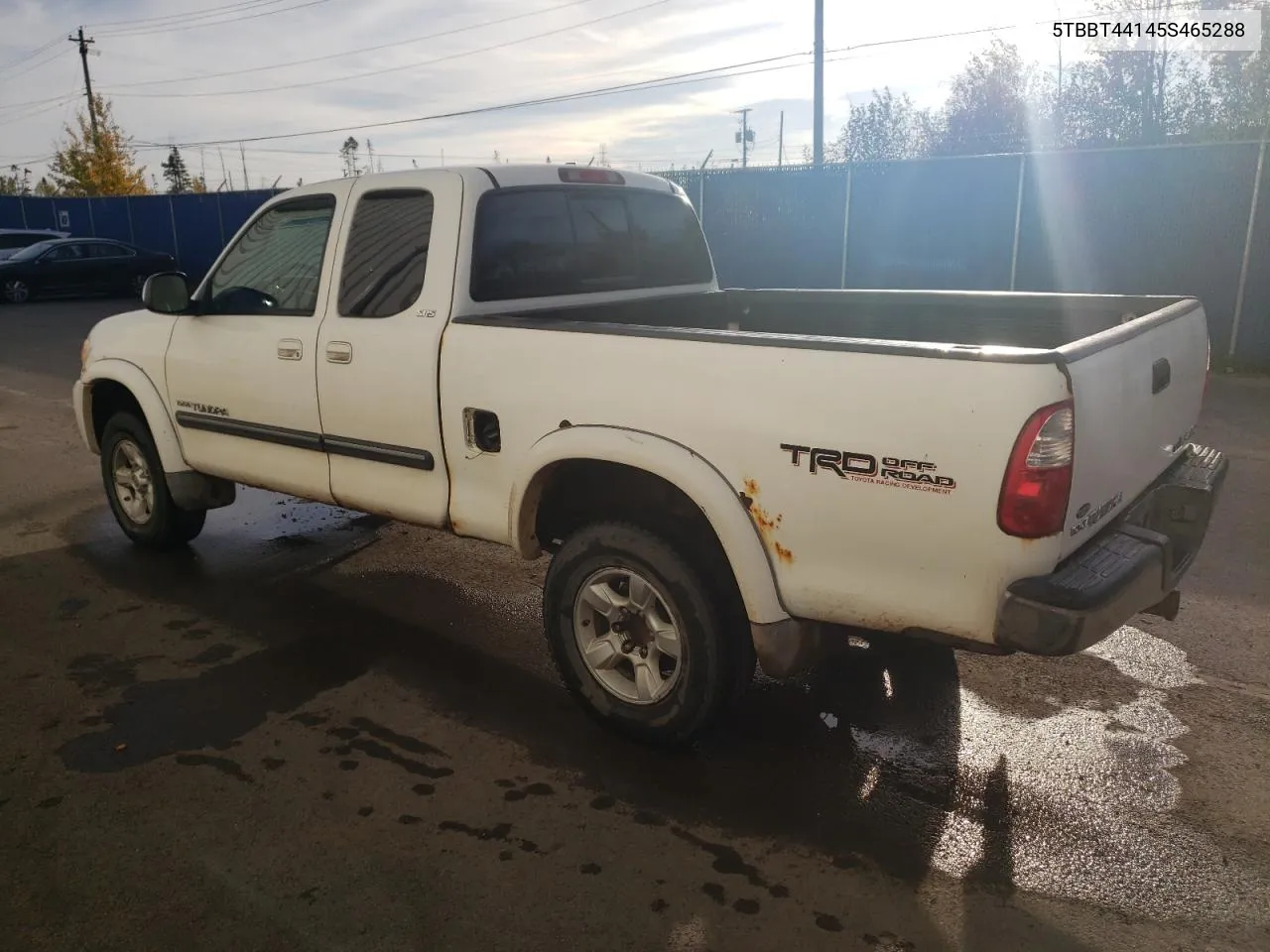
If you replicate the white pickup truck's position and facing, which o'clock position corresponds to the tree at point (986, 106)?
The tree is roughly at 2 o'clock from the white pickup truck.

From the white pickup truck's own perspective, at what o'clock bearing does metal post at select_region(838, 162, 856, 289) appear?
The metal post is roughly at 2 o'clock from the white pickup truck.

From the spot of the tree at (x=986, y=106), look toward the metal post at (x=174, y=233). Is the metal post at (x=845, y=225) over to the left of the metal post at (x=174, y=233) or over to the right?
left

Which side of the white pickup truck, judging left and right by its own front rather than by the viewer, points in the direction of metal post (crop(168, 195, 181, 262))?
front

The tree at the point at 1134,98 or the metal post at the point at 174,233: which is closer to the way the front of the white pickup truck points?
the metal post

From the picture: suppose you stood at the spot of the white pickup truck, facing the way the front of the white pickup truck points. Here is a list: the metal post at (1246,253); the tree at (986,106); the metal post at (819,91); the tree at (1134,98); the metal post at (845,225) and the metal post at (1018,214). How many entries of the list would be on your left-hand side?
0

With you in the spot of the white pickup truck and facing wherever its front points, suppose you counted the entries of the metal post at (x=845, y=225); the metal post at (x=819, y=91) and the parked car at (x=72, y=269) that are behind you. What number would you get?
0

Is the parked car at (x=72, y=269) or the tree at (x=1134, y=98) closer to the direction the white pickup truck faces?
the parked car

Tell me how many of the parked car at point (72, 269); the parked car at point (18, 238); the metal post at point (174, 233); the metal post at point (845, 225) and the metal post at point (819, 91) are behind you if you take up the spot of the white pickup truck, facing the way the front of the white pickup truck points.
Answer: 0

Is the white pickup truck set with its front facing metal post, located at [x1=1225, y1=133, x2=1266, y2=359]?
no

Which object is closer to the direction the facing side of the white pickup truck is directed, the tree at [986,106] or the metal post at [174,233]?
the metal post

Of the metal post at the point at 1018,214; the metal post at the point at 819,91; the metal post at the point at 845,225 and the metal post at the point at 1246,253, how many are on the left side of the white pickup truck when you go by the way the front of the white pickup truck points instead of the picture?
0

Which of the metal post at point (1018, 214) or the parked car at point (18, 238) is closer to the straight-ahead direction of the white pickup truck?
the parked car

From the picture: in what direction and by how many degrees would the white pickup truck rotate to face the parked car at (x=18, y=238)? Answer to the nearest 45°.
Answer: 0° — it already faces it

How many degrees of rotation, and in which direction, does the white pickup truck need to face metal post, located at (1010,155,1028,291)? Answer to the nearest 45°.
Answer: approximately 90° to its right

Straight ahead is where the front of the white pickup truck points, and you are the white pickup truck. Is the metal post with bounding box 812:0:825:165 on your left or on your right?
on your right

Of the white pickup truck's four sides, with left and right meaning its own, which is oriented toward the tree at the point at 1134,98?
right

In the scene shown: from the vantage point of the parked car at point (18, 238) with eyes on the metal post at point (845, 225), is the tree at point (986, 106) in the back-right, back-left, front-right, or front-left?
front-left

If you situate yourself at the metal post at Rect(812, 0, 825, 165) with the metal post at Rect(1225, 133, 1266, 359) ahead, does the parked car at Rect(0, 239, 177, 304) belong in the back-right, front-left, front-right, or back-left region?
back-right

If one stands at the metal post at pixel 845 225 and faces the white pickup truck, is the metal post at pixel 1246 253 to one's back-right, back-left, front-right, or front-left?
front-left

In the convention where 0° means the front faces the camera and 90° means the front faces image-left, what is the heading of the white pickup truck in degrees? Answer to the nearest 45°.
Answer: approximately 135°
